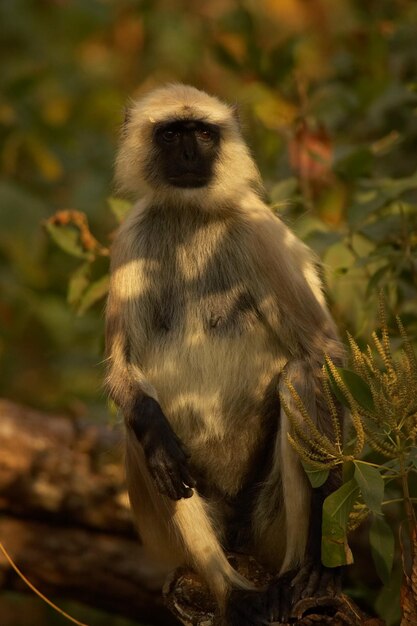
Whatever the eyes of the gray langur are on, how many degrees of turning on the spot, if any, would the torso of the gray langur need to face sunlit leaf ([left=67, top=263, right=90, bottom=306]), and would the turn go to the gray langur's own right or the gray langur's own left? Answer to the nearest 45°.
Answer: approximately 135° to the gray langur's own right

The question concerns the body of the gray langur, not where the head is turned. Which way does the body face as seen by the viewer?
toward the camera

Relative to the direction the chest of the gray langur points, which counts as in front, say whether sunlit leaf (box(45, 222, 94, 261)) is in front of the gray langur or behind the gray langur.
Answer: behind

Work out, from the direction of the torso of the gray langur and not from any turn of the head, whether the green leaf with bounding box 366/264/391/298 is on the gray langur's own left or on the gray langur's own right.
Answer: on the gray langur's own left

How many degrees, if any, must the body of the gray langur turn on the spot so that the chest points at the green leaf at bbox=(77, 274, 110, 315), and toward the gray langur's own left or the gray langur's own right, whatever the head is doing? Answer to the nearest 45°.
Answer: approximately 135° to the gray langur's own right

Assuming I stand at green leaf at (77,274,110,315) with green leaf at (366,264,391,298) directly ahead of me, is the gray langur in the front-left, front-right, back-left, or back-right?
front-right
